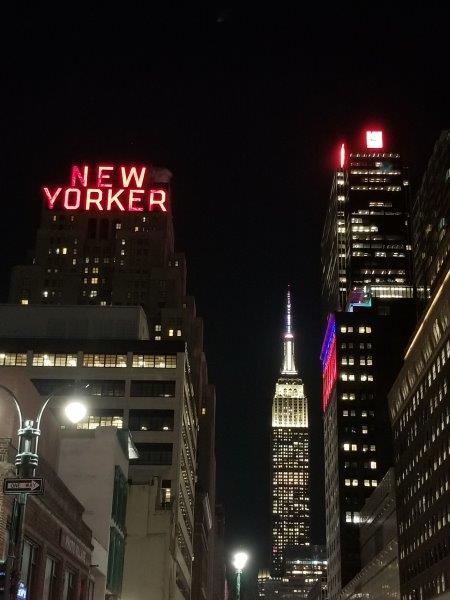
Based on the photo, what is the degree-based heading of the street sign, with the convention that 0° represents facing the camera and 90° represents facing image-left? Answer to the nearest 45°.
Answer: approximately 0°
